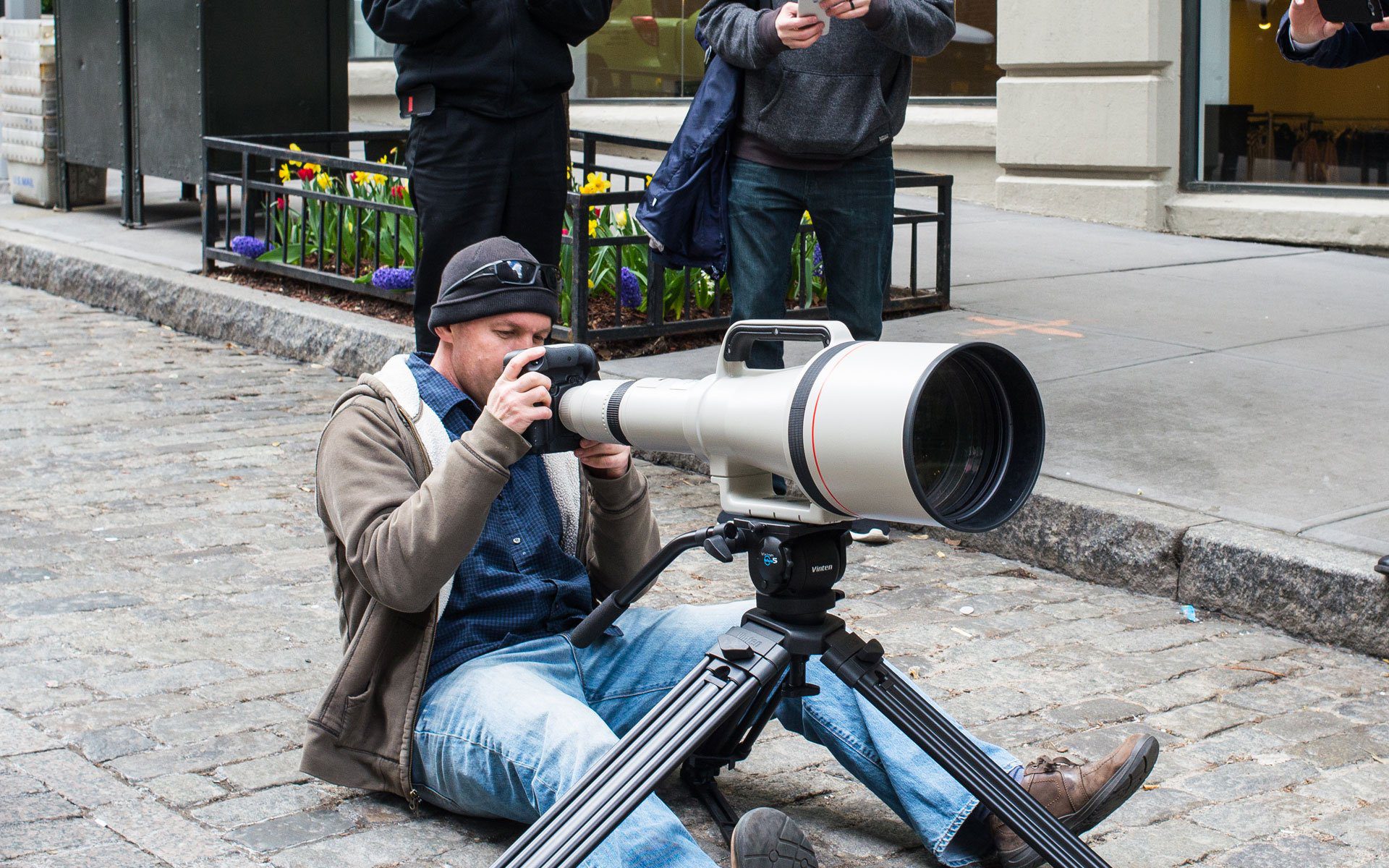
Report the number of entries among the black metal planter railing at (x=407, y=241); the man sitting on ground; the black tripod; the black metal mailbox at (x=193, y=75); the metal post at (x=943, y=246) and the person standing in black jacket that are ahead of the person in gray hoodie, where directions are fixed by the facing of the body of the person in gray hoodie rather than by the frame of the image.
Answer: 2

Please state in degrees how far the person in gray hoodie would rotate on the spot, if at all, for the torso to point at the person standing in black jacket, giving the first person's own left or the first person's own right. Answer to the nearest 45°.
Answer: approximately 135° to the first person's own right

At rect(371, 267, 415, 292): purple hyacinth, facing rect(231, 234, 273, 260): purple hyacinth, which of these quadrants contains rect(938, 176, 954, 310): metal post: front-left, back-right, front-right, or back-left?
back-right

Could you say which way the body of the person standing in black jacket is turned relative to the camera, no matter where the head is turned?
toward the camera

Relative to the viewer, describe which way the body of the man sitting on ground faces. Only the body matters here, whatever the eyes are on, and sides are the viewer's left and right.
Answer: facing the viewer and to the right of the viewer

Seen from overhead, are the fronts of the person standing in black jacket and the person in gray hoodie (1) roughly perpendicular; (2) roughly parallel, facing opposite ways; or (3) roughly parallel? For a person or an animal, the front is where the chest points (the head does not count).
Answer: roughly parallel

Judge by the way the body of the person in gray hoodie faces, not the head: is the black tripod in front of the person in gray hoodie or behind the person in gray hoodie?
in front

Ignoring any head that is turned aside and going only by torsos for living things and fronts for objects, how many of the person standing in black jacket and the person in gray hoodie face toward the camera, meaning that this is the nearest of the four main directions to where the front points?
2
